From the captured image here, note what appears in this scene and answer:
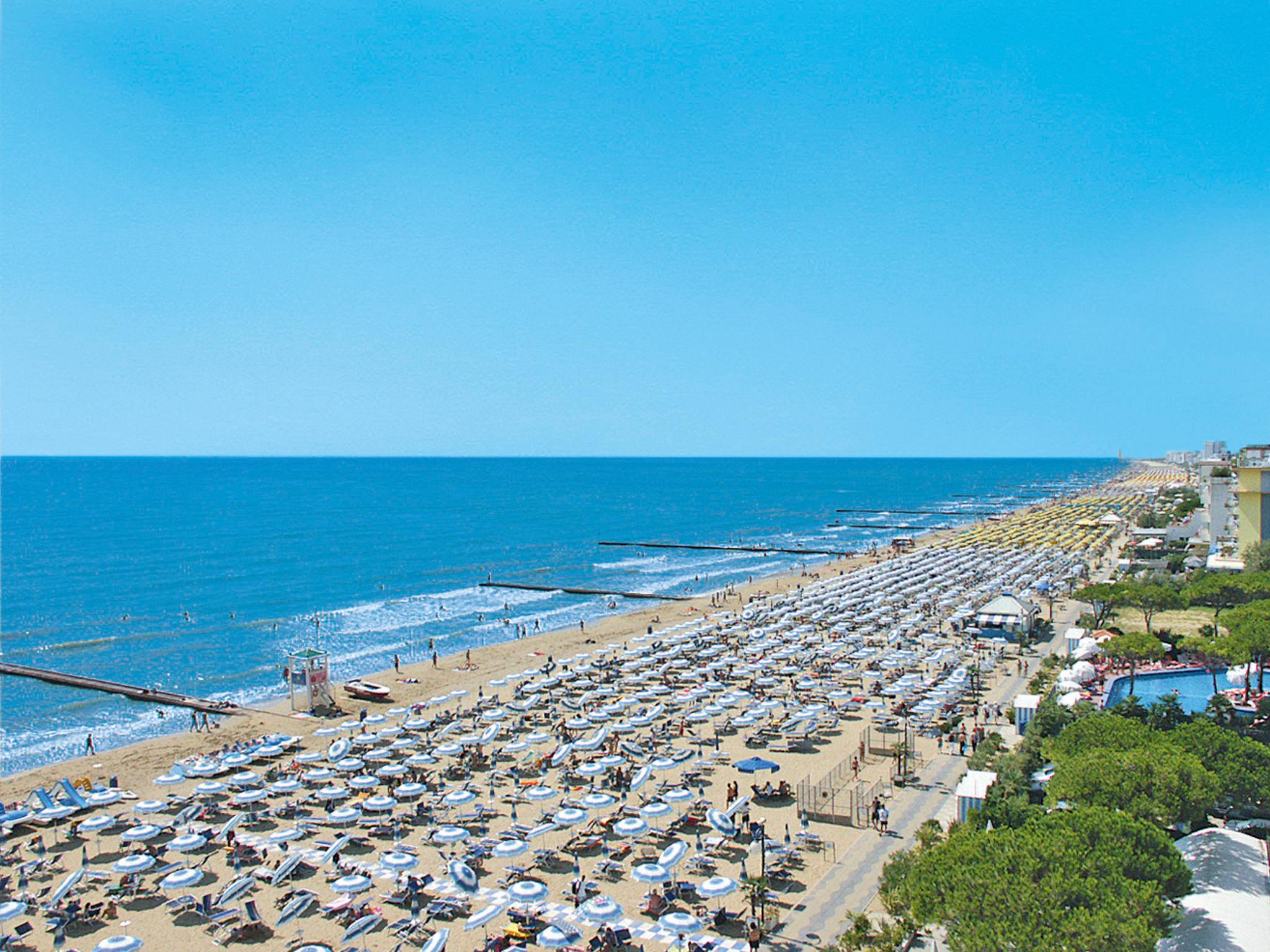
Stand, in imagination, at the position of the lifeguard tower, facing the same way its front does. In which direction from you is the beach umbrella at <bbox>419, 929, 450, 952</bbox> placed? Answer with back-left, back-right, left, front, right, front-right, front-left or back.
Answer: back-left

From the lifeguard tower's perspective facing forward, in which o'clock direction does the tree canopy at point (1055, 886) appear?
The tree canopy is roughly at 7 o'clock from the lifeguard tower.

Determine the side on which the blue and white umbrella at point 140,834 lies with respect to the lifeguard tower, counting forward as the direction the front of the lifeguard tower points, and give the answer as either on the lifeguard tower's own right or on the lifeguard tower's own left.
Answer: on the lifeguard tower's own left

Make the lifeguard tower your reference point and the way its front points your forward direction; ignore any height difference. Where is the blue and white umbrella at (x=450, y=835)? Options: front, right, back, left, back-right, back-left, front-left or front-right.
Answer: back-left

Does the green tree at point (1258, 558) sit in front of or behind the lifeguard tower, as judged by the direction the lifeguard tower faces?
behind

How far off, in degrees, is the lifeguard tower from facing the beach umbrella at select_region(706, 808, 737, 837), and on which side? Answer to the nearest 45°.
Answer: approximately 180°

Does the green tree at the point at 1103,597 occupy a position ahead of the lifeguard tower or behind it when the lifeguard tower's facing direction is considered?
behind

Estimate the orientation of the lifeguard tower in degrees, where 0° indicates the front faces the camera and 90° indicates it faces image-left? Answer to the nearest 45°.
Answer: approximately 135°

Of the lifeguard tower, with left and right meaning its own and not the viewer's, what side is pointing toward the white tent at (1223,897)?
back

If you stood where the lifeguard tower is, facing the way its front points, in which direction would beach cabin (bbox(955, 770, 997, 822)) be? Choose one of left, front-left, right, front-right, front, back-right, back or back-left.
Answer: back

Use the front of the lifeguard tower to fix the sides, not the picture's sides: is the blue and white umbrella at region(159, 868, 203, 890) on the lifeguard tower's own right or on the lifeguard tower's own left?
on the lifeguard tower's own left

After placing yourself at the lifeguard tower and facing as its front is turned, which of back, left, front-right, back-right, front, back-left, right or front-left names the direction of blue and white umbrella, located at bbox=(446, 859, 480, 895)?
back-left

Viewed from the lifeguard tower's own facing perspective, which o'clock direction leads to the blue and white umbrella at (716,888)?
The blue and white umbrella is roughly at 7 o'clock from the lifeguard tower.

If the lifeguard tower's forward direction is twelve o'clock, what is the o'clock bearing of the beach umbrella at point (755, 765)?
The beach umbrella is roughly at 6 o'clock from the lifeguard tower.

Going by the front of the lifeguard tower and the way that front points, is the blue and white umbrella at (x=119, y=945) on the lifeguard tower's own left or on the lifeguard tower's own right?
on the lifeguard tower's own left

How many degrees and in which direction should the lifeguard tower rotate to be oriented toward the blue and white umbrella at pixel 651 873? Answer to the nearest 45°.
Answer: approximately 135° to its left

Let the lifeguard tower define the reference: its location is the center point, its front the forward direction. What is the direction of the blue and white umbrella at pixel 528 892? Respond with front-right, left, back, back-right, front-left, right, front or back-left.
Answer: back-left

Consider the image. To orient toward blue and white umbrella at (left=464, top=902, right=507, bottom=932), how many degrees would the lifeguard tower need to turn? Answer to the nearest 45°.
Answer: approximately 135° to its left
